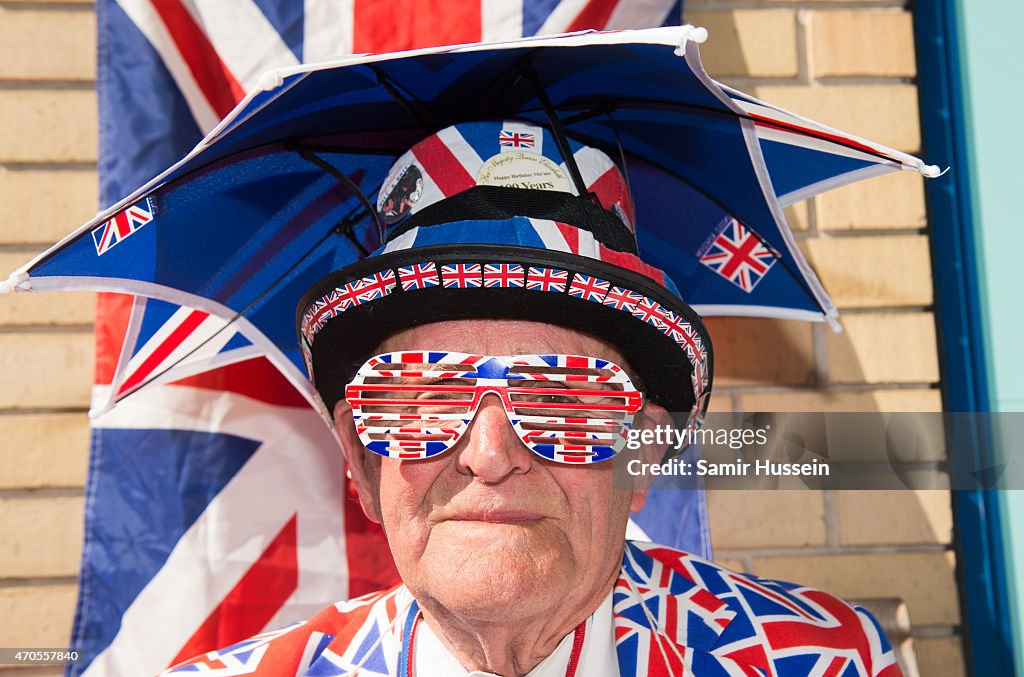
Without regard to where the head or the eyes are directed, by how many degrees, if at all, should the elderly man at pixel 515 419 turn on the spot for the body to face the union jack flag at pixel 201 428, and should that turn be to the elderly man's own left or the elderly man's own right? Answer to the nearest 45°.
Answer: approximately 135° to the elderly man's own right

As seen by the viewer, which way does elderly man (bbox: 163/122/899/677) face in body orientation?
toward the camera

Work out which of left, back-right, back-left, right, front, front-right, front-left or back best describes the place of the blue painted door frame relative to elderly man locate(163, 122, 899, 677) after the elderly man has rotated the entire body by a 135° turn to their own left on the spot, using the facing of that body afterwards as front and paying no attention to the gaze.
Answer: front
